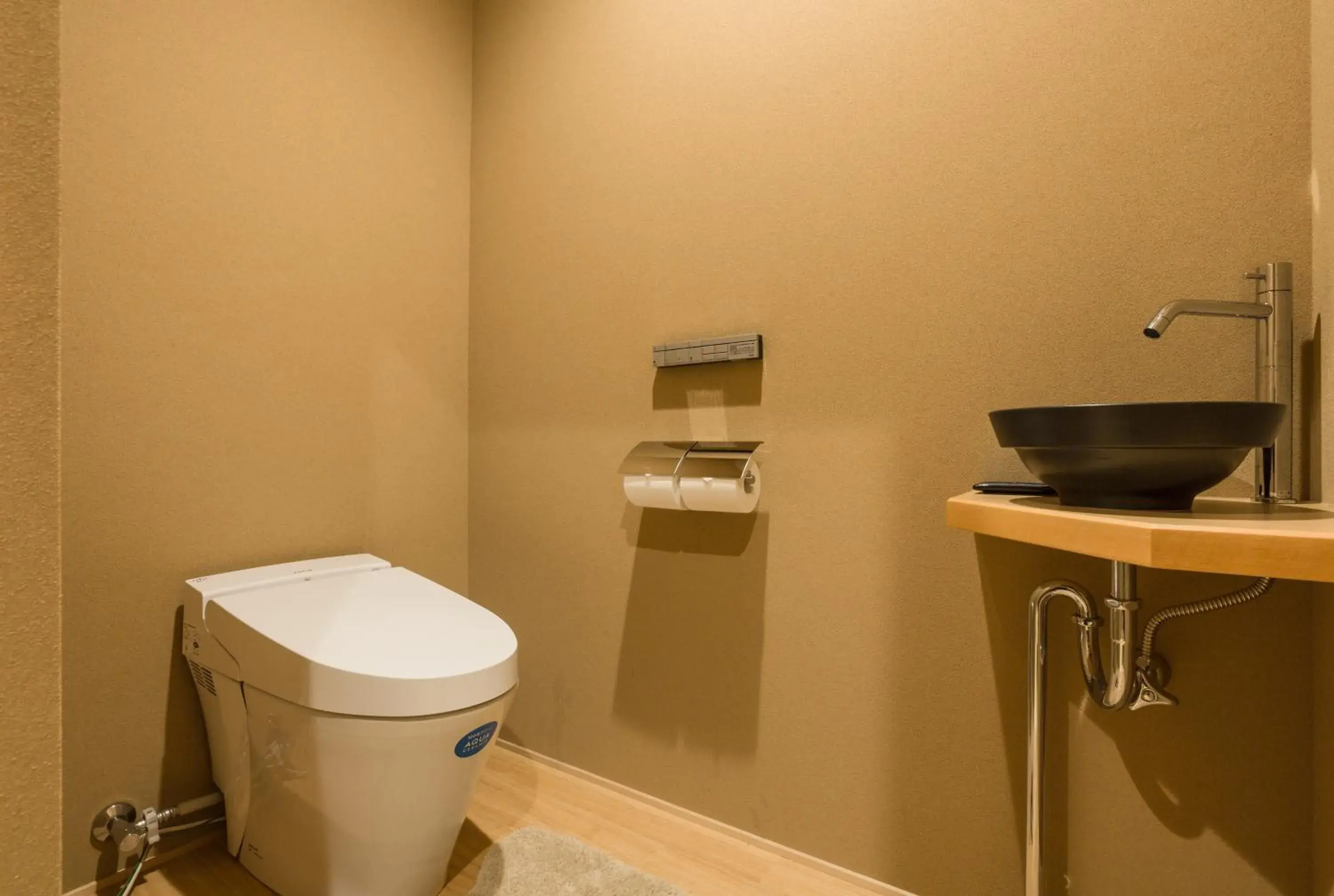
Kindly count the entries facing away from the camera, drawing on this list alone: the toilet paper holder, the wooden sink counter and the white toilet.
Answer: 0

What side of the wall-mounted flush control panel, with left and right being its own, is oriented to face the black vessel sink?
left

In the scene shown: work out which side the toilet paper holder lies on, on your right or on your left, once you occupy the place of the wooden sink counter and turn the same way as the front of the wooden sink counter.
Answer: on your right

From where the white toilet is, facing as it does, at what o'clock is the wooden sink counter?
The wooden sink counter is roughly at 12 o'clock from the white toilet.

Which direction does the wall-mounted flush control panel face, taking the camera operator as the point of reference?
facing the viewer and to the left of the viewer

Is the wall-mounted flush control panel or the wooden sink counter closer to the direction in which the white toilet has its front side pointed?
the wooden sink counter

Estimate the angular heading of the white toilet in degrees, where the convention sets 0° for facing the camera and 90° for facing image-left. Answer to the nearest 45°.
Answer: approximately 315°

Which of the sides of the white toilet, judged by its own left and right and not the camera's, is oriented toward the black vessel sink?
front

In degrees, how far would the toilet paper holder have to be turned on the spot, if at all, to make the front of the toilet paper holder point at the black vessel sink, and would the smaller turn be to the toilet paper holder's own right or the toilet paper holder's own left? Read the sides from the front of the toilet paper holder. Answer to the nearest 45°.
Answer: approximately 90° to the toilet paper holder's own left

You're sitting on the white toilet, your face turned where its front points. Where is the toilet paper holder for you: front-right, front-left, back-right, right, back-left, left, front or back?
front-left
